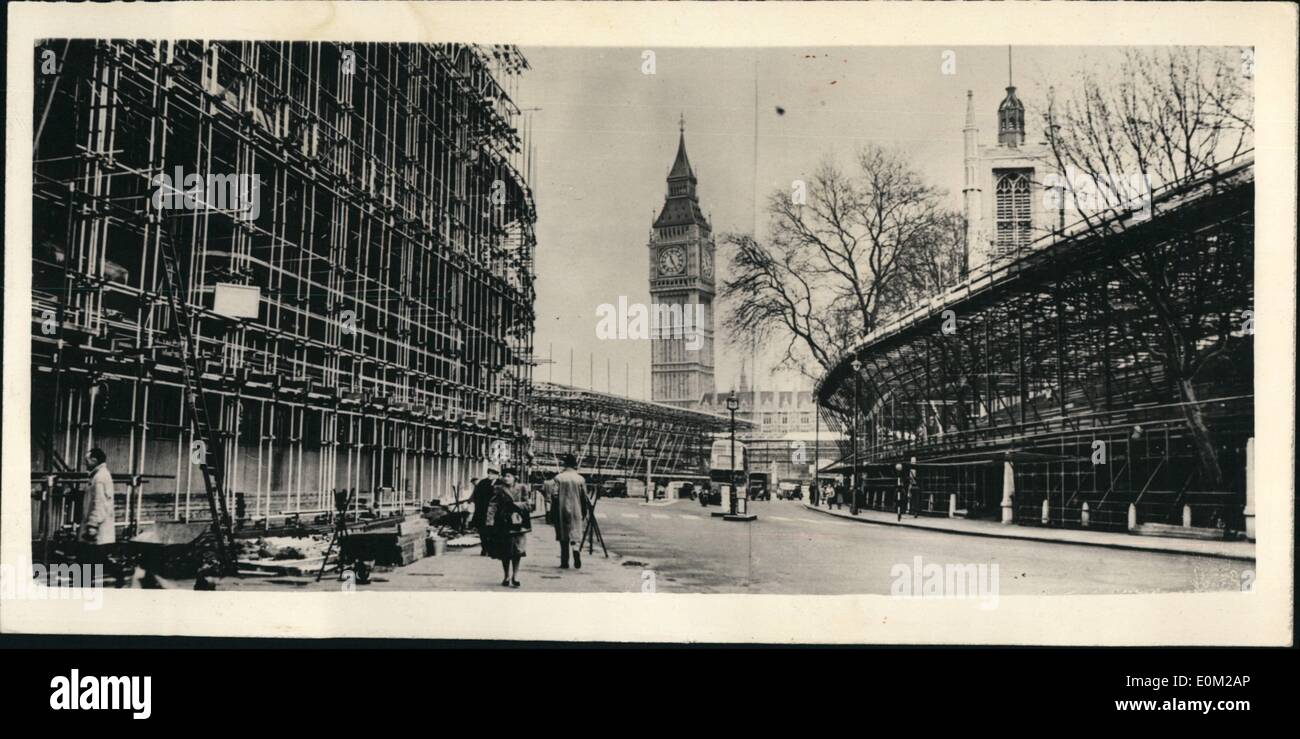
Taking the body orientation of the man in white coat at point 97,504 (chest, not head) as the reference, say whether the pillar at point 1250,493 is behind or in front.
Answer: behind

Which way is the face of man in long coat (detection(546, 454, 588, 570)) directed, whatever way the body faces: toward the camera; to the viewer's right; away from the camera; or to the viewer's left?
away from the camera

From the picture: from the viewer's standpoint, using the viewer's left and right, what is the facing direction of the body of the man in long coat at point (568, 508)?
facing away from the viewer

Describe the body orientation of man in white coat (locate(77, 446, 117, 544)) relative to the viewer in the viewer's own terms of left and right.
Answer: facing to the left of the viewer

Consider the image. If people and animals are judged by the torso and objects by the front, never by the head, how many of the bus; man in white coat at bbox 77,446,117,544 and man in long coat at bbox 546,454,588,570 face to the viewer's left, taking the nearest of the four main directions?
1
